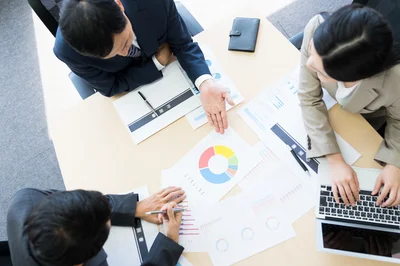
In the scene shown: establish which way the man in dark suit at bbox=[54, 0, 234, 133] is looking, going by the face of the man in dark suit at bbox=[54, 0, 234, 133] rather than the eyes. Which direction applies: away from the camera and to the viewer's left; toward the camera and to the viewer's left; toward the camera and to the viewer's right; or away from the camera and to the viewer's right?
toward the camera and to the viewer's right

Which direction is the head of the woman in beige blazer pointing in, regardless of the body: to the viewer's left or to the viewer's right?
to the viewer's left

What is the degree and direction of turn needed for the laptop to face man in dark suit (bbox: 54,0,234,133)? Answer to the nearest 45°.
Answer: approximately 45° to its left

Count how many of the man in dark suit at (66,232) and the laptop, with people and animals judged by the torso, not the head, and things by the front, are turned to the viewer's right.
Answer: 1

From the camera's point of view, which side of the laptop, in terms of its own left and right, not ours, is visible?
back

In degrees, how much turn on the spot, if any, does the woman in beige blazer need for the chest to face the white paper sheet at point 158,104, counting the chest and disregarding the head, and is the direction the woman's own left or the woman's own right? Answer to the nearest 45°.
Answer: approximately 45° to the woman's own right

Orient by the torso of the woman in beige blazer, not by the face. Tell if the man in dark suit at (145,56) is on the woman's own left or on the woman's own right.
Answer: on the woman's own right
